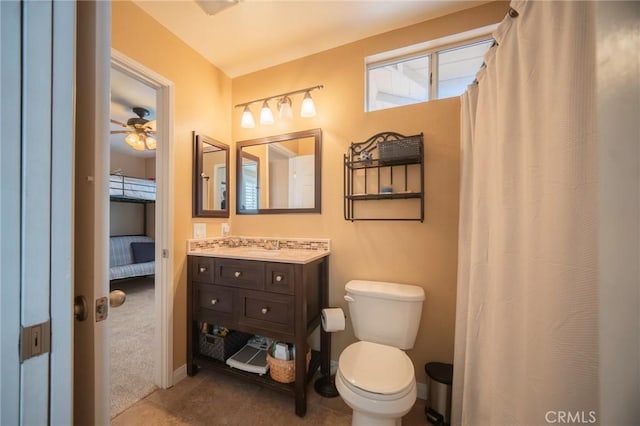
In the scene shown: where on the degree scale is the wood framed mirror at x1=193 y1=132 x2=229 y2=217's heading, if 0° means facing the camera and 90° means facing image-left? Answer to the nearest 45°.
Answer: approximately 315°

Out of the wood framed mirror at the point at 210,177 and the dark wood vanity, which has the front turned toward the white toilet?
the wood framed mirror

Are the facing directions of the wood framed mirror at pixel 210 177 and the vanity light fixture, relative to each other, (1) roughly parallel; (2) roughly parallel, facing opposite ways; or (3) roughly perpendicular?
roughly perpendicular

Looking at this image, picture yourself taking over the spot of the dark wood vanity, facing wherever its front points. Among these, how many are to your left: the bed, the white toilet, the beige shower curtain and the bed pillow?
2

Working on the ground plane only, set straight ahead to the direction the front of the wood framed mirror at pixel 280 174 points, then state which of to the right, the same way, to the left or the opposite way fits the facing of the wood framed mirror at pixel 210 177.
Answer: to the left

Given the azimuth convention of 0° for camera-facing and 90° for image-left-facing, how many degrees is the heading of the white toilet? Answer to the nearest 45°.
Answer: approximately 0°

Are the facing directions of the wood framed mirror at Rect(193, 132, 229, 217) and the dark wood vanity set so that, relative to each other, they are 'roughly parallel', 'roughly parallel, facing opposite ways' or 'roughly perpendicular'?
roughly perpendicular

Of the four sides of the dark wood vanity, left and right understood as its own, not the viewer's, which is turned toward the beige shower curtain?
left

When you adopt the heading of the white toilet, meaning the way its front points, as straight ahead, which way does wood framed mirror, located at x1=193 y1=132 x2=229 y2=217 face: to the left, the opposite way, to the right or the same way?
to the left

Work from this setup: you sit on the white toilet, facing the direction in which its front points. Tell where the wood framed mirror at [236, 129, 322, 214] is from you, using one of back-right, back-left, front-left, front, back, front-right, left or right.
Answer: back-right
